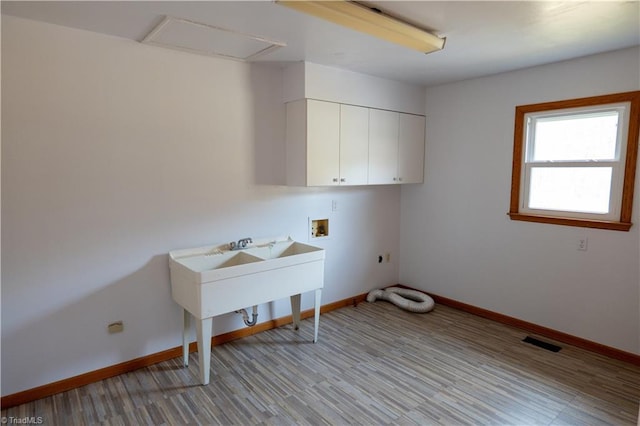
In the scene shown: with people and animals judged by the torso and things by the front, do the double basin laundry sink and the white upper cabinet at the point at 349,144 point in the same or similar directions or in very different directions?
same or similar directions

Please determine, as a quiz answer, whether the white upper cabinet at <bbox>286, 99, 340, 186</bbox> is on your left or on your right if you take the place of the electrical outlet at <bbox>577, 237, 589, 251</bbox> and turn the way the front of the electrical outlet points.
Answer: on your right

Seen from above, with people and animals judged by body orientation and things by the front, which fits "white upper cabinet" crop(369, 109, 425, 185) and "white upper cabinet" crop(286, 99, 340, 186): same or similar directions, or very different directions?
same or similar directions

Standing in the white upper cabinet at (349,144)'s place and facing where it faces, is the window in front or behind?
in front

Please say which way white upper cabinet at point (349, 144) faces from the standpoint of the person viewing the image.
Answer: facing the viewer and to the right of the viewer

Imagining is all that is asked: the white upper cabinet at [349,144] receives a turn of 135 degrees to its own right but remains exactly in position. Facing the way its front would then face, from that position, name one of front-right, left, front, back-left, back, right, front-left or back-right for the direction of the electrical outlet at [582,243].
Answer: back

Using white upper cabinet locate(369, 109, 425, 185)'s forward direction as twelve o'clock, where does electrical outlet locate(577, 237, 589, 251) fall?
The electrical outlet is roughly at 11 o'clock from the white upper cabinet.

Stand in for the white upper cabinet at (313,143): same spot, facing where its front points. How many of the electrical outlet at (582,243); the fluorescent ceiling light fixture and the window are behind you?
0

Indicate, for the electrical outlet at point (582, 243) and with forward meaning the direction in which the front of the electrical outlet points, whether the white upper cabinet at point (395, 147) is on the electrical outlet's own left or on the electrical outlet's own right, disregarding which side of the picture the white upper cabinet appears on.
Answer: on the electrical outlet's own right

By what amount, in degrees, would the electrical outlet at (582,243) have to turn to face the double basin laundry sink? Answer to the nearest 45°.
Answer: approximately 45° to its right

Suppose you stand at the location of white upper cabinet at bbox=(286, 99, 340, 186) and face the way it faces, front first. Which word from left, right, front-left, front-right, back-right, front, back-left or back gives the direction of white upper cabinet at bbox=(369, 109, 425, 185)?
left

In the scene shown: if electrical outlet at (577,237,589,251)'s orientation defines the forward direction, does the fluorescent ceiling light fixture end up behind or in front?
in front

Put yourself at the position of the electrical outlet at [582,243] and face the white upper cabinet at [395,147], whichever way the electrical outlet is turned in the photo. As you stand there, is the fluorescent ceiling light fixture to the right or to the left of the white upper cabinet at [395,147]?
left

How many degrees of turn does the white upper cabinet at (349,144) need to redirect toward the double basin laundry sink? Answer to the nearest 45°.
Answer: approximately 90° to its right

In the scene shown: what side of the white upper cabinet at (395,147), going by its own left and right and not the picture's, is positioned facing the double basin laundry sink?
right
